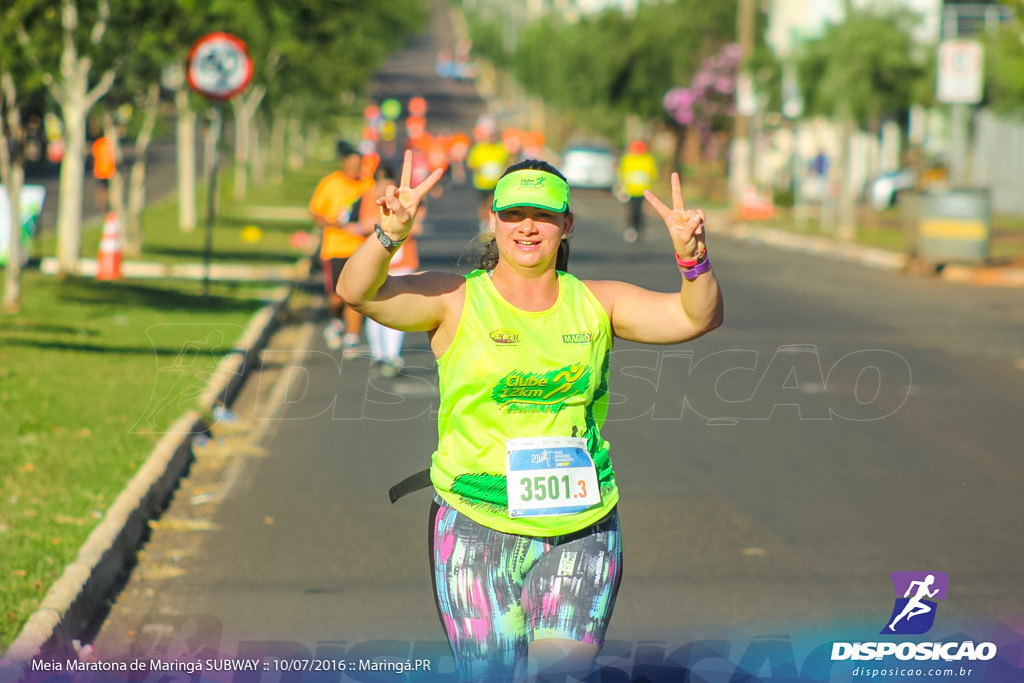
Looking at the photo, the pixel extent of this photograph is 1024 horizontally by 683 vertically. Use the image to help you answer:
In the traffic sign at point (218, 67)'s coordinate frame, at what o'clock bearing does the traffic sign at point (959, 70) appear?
the traffic sign at point (959, 70) is roughly at 8 o'clock from the traffic sign at point (218, 67).

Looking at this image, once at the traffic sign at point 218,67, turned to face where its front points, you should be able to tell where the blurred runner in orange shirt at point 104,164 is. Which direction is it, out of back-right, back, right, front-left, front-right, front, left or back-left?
back

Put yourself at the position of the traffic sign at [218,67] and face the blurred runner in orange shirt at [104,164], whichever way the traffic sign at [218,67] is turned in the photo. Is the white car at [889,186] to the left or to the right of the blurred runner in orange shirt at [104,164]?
right

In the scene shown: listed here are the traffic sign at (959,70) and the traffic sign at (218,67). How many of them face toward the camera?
2

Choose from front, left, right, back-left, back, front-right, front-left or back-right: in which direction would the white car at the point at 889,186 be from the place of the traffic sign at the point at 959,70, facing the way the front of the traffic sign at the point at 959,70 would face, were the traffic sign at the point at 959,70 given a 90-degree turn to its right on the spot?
right

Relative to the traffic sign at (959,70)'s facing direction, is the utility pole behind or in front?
behind

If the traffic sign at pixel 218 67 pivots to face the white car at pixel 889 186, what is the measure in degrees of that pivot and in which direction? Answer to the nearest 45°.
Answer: approximately 135° to its left

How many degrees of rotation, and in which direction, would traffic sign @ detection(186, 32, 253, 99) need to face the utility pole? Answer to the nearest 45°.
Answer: approximately 135° to its left

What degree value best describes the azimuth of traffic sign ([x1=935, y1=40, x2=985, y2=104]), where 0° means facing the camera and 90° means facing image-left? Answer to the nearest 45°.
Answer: approximately 0°

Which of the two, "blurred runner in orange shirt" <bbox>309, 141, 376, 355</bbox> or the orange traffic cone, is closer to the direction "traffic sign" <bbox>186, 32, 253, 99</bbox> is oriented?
the blurred runner in orange shirt
